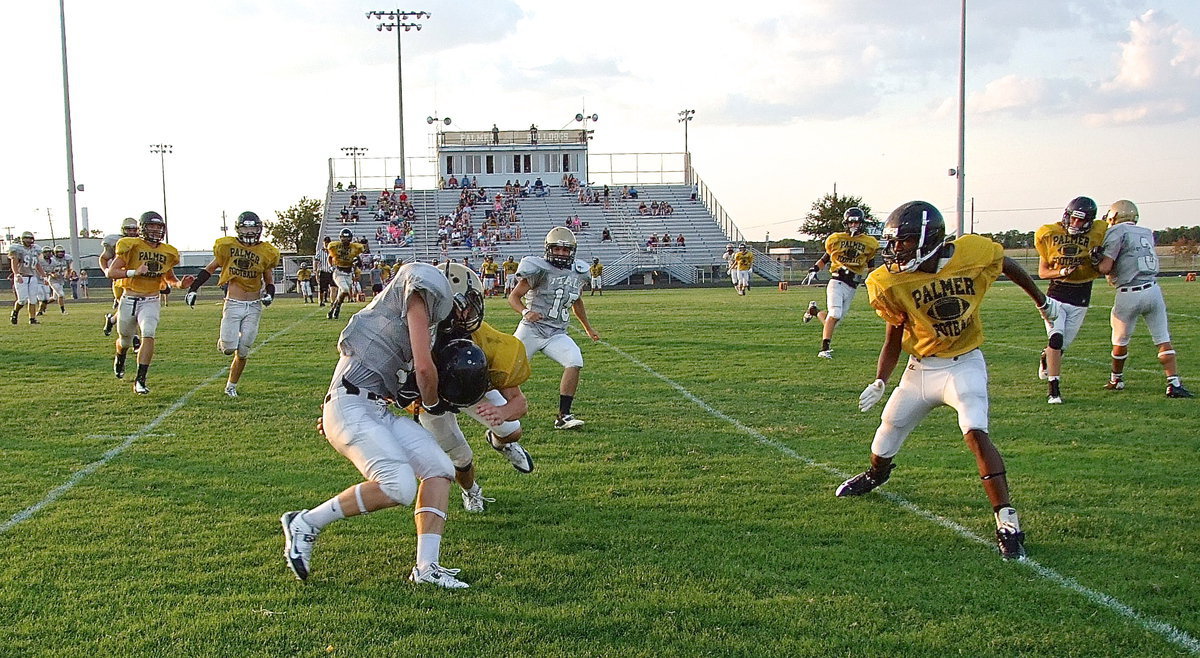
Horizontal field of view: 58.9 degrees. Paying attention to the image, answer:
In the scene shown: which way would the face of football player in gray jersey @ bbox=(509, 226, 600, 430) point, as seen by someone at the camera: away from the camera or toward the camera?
toward the camera

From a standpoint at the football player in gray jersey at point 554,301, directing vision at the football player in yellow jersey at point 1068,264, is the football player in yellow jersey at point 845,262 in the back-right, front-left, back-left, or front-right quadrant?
front-left

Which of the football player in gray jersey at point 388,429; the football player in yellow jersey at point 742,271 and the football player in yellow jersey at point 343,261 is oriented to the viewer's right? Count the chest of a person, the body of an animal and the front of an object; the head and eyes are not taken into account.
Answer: the football player in gray jersey

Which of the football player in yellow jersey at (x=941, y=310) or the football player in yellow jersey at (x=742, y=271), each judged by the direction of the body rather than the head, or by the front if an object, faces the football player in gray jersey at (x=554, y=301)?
the football player in yellow jersey at (x=742, y=271)

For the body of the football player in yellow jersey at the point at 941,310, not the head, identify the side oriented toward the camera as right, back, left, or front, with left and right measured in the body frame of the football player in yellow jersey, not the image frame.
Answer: front

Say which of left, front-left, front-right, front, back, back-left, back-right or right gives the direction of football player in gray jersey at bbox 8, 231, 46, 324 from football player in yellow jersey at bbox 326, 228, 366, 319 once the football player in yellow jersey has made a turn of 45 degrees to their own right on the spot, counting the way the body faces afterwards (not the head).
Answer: front-right

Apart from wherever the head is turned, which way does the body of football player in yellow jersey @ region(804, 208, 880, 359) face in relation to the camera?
toward the camera

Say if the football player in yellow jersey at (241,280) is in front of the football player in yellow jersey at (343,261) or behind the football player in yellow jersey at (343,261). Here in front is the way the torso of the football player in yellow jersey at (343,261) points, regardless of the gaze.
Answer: in front

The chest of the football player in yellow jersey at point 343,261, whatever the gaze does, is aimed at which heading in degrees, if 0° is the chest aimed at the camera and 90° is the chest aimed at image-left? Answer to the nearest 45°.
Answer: approximately 0°

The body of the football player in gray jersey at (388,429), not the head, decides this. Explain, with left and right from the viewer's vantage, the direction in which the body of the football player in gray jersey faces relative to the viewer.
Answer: facing to the right of the viewer

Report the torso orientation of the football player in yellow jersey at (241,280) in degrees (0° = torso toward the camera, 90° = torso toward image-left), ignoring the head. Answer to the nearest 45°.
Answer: approximately 0°

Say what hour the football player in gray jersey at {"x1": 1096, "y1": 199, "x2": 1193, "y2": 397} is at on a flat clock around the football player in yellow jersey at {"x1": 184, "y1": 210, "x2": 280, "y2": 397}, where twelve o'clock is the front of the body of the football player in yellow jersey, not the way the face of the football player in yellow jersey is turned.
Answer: The football player in gray jersey is roughly at 10 o'clock from the football player in yellow jersey.

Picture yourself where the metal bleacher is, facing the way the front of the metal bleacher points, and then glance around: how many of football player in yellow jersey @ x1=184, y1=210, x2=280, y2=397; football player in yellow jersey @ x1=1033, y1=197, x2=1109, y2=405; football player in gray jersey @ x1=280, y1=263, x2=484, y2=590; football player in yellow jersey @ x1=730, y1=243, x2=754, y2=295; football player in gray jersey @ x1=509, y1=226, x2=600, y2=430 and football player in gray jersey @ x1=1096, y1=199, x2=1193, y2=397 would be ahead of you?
6

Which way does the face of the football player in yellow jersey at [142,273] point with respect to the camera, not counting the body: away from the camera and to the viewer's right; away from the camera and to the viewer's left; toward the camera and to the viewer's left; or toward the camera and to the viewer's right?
toward the camera and to the viewer's right

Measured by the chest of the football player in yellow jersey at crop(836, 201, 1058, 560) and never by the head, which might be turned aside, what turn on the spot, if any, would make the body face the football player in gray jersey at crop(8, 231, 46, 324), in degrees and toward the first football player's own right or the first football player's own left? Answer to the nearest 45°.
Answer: approximately 135° to the first football player's own right
